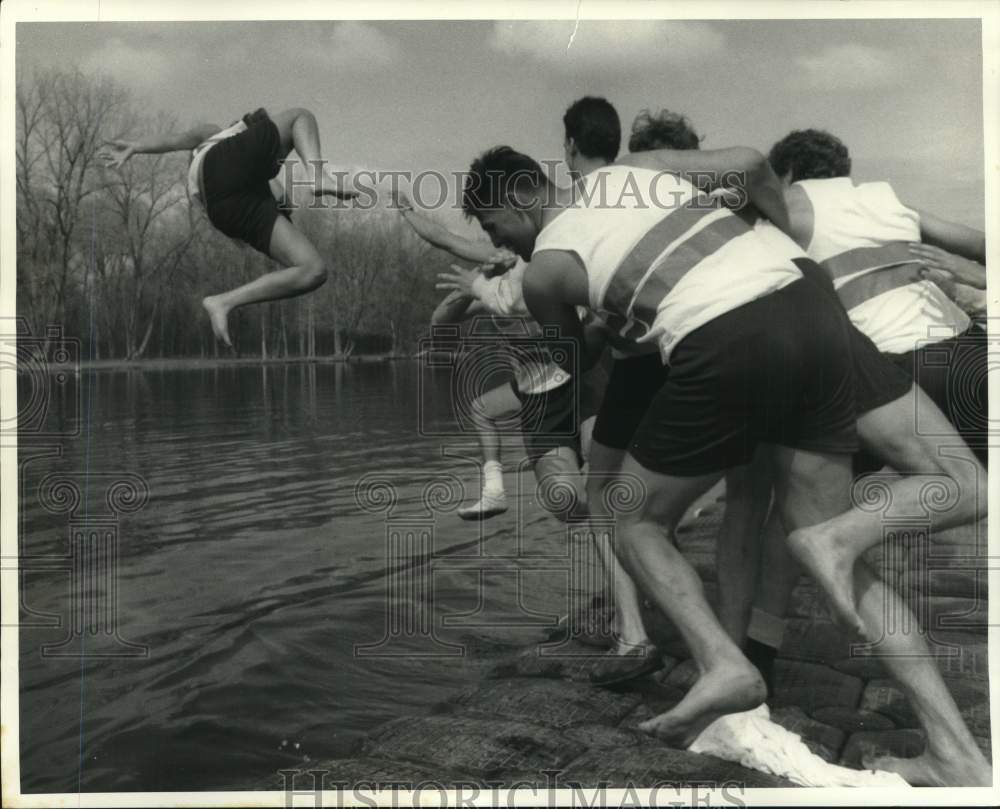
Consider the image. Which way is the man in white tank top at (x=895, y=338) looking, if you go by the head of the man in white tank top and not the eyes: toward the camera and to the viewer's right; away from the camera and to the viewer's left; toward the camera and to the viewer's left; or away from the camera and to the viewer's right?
away from the camera and to the viewer's left

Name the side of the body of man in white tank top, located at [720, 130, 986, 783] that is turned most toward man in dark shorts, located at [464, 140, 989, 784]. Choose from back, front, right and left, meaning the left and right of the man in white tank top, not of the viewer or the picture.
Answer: left

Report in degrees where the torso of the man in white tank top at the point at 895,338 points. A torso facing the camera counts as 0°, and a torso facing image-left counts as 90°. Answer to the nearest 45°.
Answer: approximately 135°

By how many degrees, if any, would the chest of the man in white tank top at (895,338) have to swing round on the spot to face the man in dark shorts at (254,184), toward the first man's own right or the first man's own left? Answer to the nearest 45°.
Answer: approximately 45° to the first man's own left
